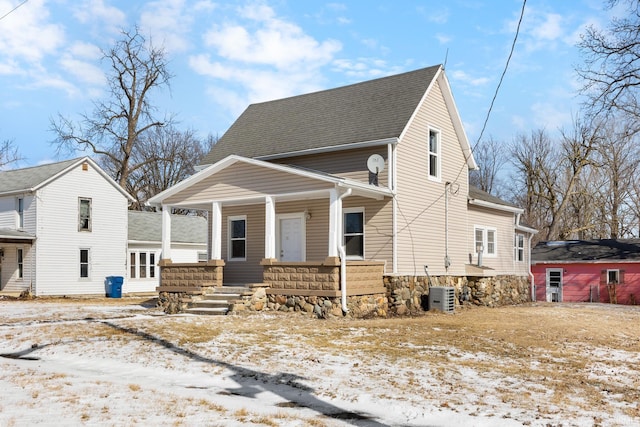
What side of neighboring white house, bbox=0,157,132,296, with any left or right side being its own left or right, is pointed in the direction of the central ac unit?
left

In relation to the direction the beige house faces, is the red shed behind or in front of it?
behind

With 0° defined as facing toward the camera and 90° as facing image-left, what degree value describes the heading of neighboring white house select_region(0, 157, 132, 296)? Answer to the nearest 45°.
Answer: approximately 45°

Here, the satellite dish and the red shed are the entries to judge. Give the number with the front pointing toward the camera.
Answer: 2
